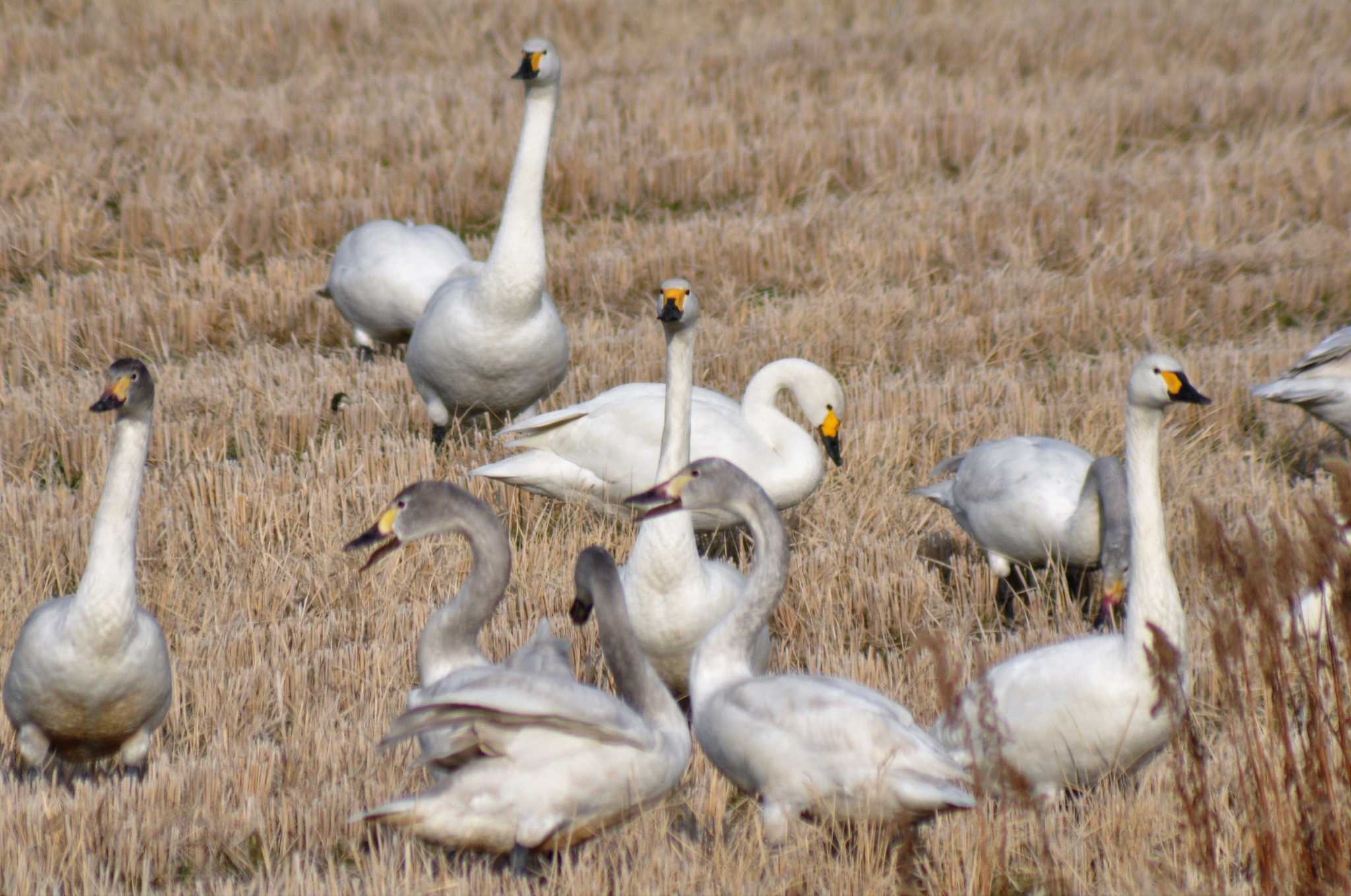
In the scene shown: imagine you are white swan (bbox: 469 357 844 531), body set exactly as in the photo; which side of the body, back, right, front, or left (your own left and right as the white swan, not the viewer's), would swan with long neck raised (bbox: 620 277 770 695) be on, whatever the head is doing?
right

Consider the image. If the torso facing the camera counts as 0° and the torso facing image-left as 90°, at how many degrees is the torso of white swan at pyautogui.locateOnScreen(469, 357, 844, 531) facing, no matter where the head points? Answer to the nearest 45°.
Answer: approximately 270°
